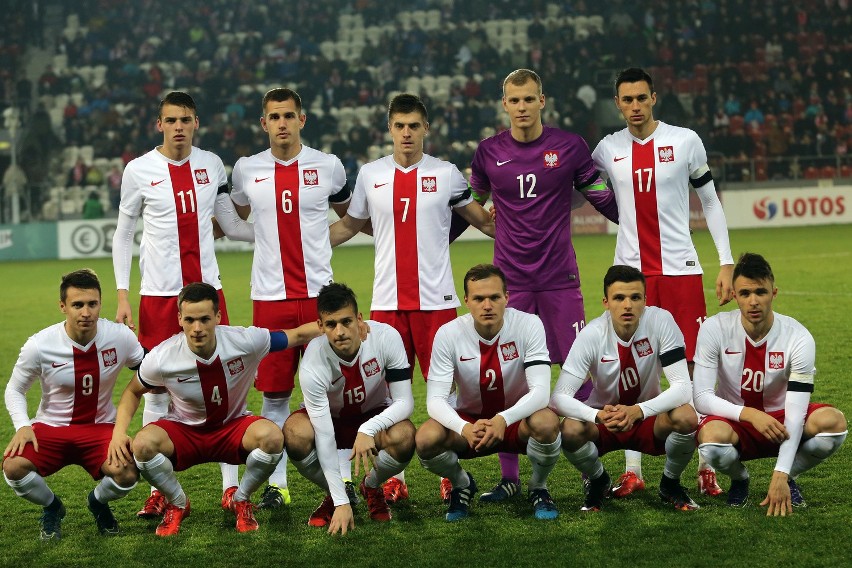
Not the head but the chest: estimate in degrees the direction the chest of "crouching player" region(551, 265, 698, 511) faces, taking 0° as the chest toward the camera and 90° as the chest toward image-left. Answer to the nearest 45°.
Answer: approximately 0°

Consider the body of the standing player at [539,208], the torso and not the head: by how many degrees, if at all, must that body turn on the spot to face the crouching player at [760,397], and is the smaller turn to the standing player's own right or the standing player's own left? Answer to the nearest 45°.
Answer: approximately 45° to the standing player's own left

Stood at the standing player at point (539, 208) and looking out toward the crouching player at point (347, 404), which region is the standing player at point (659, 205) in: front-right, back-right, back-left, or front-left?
back-left

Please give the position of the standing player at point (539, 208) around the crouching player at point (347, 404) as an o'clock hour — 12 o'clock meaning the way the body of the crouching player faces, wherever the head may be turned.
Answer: The standing player is roughly at 8 o'clock from the crouching player.

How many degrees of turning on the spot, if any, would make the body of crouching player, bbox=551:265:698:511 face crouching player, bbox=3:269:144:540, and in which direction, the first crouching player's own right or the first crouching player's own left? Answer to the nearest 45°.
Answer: approximately 90° to the first crouching player's own right

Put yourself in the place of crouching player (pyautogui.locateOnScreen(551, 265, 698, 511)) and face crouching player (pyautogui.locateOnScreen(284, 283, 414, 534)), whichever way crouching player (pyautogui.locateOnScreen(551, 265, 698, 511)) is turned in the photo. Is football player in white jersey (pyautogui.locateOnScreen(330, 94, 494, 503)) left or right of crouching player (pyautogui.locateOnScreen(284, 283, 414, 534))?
right

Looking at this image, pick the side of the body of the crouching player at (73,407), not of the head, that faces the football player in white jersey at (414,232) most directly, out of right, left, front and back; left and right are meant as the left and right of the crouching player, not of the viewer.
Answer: left

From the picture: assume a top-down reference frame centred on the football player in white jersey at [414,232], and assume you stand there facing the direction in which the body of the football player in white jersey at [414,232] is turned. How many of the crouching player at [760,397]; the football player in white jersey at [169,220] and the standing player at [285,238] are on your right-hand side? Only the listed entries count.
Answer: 2
